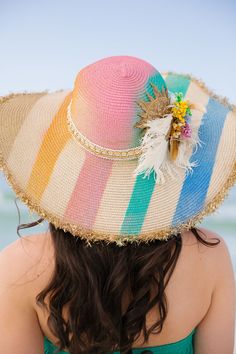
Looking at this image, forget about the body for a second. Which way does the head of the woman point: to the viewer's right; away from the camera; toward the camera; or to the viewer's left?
away from the camera

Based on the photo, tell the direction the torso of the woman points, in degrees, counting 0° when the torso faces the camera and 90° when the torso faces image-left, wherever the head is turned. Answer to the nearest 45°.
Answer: approximately 180°
